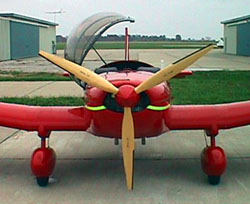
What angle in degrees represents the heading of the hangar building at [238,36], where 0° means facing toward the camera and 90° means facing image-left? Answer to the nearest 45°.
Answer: approximately 45°

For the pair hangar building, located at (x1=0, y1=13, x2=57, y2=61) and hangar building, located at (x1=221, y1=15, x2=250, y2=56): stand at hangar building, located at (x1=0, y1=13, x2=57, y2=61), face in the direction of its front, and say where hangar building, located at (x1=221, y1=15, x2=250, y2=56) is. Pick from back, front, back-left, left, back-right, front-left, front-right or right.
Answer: front-left

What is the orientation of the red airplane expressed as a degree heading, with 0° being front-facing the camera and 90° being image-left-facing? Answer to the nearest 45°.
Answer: approximately 0°

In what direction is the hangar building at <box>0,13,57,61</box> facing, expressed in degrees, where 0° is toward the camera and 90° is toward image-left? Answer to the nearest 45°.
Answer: approximately 315°

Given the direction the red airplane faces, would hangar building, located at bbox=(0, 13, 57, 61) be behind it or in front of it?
behind
